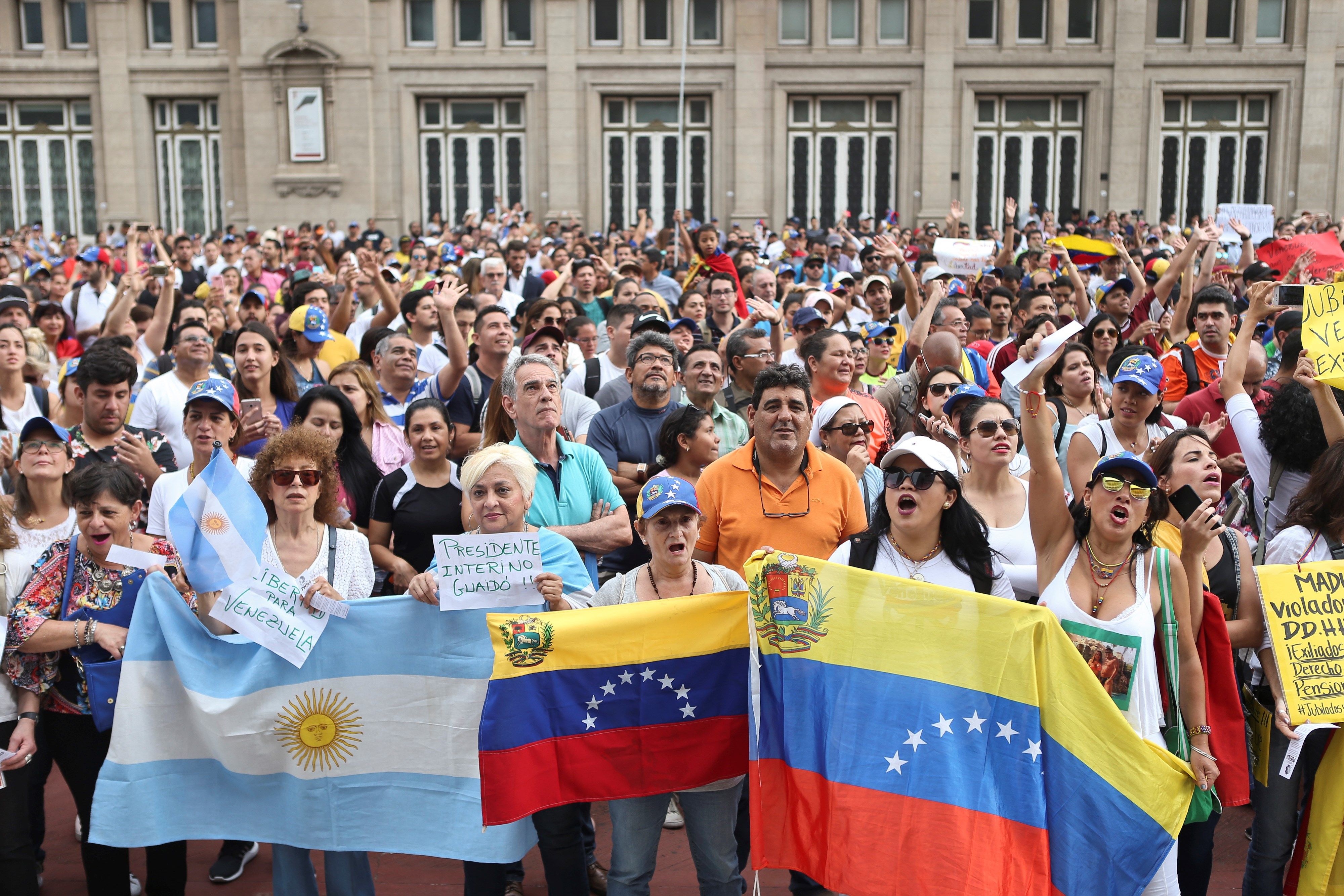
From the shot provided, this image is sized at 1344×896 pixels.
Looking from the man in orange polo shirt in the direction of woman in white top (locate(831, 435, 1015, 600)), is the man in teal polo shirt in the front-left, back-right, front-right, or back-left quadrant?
back-right

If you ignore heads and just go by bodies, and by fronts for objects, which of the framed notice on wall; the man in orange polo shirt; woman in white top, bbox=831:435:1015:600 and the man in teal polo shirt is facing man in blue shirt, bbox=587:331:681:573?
the framed notice on wall

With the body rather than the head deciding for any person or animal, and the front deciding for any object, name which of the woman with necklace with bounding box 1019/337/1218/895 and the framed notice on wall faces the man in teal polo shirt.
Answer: the framed notice on wall

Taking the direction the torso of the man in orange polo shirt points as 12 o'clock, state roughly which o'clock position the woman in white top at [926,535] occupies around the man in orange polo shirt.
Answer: The woman in white top is roughly at 11 o'clock from the man in orange polo shirt.

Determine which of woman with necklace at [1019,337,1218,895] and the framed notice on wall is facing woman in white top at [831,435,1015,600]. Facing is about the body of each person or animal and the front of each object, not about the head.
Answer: the framed notice on wall

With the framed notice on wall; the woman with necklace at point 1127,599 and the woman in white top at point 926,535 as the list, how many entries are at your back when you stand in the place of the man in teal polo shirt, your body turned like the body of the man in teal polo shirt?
1

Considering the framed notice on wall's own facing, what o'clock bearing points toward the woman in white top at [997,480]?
The woman in white top is roughly at 12 o'clock from the framed notice on wall.

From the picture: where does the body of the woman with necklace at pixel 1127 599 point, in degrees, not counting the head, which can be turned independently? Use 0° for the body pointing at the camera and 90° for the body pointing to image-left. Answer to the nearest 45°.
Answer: approximately 0°
